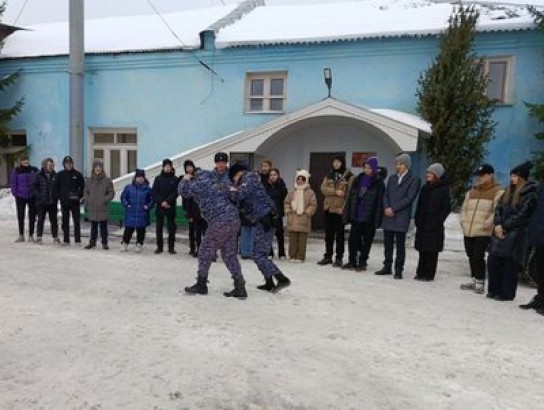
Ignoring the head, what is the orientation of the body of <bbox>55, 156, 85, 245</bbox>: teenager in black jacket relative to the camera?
toward the camera

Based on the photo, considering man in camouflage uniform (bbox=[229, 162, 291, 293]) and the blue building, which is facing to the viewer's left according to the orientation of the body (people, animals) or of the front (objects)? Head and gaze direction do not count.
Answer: the man in camouflage uniform

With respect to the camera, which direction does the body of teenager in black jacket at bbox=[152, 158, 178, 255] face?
toward the camera

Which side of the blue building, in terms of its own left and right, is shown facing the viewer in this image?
front

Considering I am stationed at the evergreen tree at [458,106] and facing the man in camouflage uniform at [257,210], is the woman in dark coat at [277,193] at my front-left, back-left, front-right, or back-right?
front-right

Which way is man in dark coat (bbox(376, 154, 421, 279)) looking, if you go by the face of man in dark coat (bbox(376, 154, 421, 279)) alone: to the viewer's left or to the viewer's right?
to the viewer's left

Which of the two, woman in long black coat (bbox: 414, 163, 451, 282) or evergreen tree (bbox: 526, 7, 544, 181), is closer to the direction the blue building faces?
the woman in long black coat

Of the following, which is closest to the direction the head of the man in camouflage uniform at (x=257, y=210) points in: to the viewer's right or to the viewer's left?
to the viewer's left

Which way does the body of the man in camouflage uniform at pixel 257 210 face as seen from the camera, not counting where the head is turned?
to the viewer's left

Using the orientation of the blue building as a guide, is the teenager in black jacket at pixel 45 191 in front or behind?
in front

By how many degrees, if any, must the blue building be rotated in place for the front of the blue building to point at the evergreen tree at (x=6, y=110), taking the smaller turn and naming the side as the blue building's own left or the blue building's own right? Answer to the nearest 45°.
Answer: approximately 90° to the blue building's own right

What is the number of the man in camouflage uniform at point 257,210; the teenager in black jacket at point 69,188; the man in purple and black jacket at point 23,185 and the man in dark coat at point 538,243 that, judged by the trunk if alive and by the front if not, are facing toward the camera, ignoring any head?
2

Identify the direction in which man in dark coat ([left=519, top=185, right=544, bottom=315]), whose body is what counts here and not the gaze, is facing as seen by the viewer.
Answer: to the viewer's left

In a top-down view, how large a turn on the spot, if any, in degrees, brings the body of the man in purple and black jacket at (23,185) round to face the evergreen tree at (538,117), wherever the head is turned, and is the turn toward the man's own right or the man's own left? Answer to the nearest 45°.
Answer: approximately 90° to the man's own left

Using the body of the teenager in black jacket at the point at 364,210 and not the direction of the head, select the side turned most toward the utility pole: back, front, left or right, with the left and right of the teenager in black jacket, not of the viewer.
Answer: right
